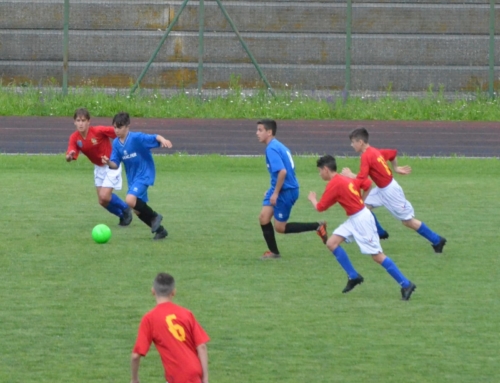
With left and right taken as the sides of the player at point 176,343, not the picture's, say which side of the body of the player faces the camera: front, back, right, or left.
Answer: back

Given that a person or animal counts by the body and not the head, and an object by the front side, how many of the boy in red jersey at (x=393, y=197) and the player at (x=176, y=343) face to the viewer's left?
1

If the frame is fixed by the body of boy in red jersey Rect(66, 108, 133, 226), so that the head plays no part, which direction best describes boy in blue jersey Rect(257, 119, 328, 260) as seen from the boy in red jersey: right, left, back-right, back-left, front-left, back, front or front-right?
left

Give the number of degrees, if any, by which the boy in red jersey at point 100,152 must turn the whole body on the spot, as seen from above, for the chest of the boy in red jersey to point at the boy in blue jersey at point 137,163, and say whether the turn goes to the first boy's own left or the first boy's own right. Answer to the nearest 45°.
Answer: approximately 90° to the first boy's own left

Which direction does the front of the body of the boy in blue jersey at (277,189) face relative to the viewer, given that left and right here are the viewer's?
facing to the left of the viewer

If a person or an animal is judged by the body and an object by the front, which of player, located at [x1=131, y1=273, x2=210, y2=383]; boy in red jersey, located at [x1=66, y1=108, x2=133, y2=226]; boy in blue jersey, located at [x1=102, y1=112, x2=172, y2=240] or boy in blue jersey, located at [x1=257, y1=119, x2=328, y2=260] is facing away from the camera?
the player

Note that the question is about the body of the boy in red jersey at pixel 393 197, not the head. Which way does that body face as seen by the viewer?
to the viewer's left

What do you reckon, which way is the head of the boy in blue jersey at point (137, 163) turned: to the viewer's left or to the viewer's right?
to the viewer's left

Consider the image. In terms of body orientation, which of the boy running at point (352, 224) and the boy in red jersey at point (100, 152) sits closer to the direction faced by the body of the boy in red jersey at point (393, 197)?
the boy in red jersey

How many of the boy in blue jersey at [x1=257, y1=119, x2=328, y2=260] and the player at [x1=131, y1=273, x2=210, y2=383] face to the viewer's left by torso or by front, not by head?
1

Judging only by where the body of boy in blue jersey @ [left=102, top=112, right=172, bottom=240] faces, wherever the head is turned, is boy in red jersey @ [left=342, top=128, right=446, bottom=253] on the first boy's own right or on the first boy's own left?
on the first boy's own left

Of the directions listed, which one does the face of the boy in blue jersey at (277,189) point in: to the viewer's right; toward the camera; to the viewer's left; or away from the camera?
to the viewer's left
